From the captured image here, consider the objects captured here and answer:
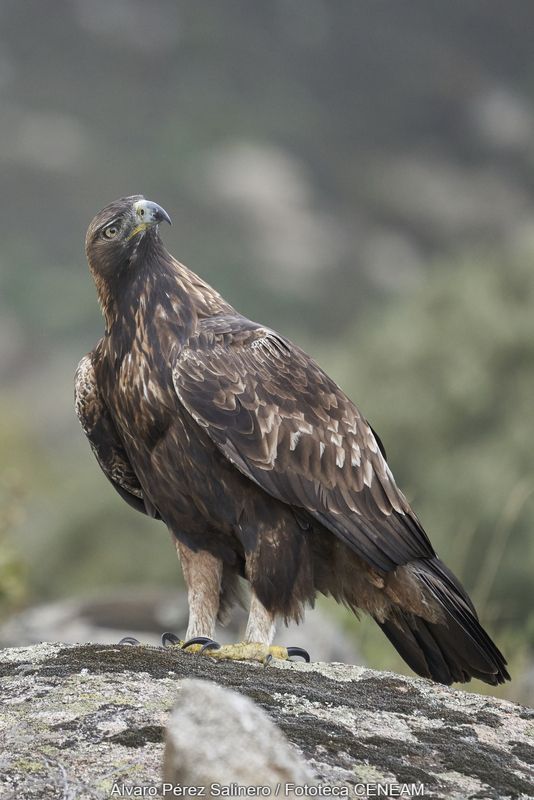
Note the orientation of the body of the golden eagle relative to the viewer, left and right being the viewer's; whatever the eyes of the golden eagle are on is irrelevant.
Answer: facing the viewer and to the left of the viewer

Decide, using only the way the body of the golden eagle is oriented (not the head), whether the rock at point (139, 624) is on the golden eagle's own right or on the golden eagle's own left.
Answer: on the golden eagle's own right
